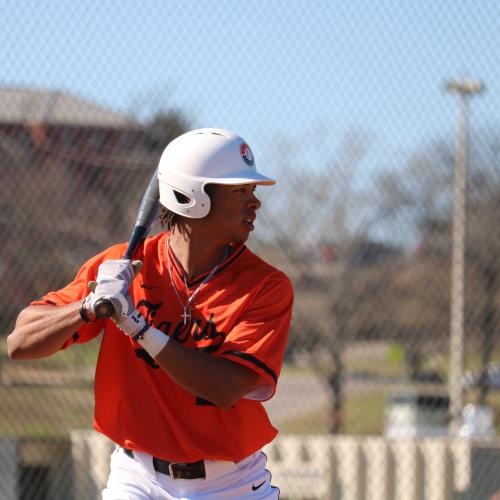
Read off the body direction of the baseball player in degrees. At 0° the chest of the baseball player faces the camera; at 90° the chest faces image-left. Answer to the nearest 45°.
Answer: approximately 0°

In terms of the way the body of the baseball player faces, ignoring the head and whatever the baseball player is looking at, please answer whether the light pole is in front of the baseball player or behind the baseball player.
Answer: behind

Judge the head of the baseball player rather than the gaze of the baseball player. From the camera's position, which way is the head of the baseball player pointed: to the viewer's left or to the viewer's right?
to the viewer's right
